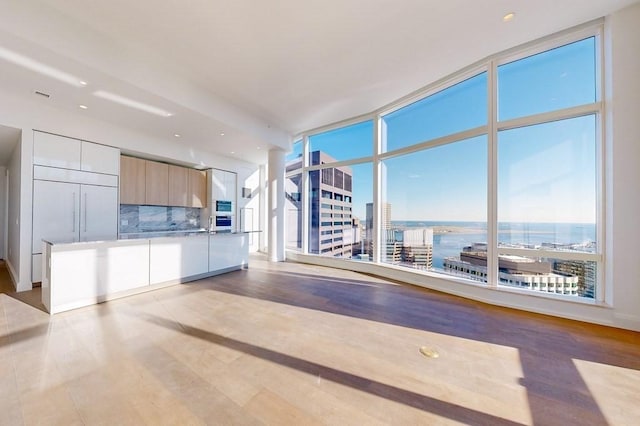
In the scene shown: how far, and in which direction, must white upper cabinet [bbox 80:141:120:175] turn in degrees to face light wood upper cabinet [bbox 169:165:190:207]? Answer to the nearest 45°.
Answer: approximately 90° to its left

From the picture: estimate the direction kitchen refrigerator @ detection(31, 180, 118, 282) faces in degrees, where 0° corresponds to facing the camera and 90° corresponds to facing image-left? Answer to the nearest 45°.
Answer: approximately 315°

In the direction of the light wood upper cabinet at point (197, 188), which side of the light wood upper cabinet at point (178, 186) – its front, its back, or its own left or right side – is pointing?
left

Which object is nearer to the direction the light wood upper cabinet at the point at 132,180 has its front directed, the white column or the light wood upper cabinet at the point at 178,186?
the white column

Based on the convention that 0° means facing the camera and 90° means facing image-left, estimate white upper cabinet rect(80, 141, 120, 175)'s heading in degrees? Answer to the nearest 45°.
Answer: approximately 315°

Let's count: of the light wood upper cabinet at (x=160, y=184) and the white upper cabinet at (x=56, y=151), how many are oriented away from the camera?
0
